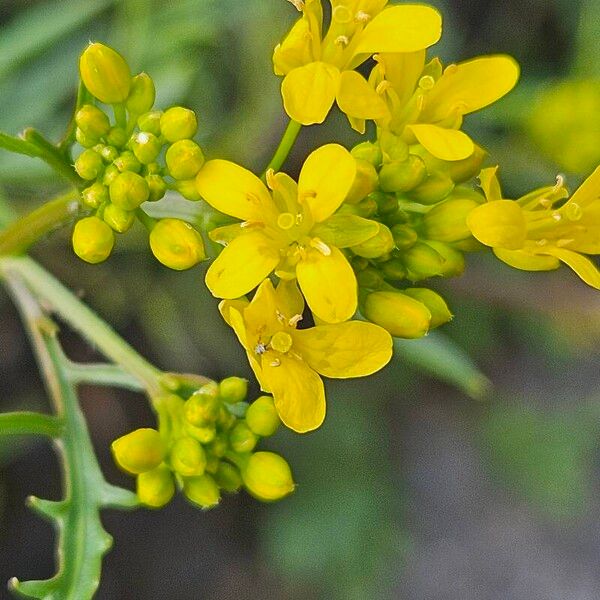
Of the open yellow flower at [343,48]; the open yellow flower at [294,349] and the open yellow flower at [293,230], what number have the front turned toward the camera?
3

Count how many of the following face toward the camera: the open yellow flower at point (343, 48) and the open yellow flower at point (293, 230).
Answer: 2

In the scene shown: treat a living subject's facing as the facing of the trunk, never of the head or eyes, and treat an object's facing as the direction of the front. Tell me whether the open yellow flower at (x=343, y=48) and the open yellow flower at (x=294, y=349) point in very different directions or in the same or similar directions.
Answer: same or similar directions

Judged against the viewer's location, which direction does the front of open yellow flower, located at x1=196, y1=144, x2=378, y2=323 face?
facing the viewer

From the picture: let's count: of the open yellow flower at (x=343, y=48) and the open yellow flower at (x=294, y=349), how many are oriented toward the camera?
2

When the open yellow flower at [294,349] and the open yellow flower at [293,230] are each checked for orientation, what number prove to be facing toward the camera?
2

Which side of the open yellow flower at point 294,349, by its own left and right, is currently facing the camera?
front
